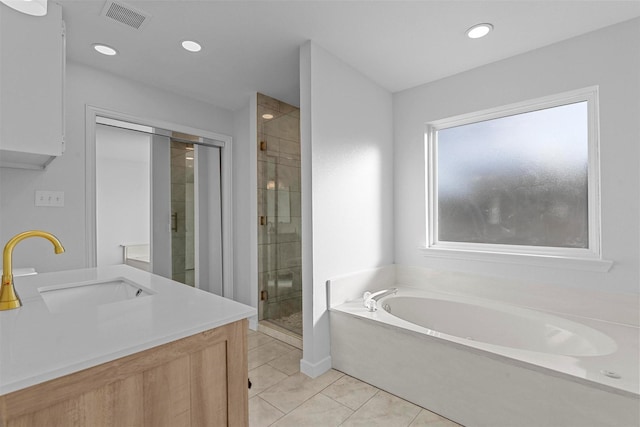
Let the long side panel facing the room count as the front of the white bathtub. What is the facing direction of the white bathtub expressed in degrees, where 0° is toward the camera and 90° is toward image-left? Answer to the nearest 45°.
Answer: approximately 45°

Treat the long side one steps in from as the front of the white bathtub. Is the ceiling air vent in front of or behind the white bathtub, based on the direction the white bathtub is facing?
in front

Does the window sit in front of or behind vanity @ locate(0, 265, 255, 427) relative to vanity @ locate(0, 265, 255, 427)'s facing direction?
in front

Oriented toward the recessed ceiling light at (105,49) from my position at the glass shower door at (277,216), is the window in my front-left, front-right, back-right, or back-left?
back-left

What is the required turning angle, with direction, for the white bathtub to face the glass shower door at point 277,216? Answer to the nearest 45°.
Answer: approximately 45° to its right
